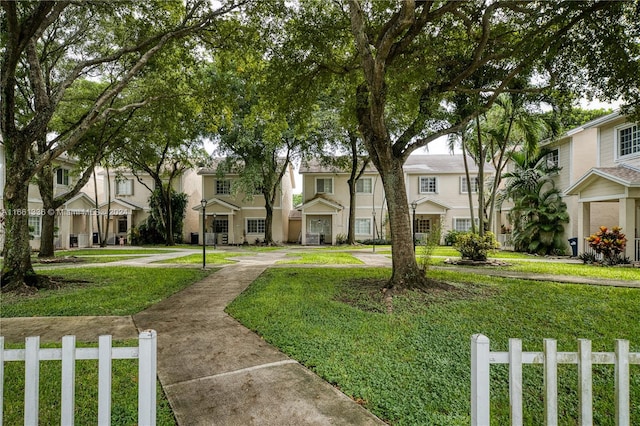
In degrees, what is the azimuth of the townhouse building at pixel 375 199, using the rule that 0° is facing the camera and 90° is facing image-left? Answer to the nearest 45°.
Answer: approximately 0°

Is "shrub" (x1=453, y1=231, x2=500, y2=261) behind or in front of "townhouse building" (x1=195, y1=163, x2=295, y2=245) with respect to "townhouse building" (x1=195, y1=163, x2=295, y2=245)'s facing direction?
in front

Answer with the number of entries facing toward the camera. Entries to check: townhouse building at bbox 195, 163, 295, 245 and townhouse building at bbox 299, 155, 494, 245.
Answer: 2

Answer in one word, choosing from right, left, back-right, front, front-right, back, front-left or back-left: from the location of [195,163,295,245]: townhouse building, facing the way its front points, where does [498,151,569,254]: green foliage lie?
front-left

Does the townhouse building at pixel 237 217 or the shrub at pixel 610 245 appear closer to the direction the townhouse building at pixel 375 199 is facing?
the shrub

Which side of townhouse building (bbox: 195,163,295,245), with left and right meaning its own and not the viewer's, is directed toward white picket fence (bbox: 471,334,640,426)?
front

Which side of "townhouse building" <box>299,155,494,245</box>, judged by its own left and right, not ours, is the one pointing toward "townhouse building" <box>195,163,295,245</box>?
right

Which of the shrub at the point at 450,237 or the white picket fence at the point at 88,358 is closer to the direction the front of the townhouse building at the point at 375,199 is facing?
the white picket fence

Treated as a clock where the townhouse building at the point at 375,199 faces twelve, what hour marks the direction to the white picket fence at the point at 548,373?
The white picket fence is roughly at 12 o'clock from the townhouse building.
